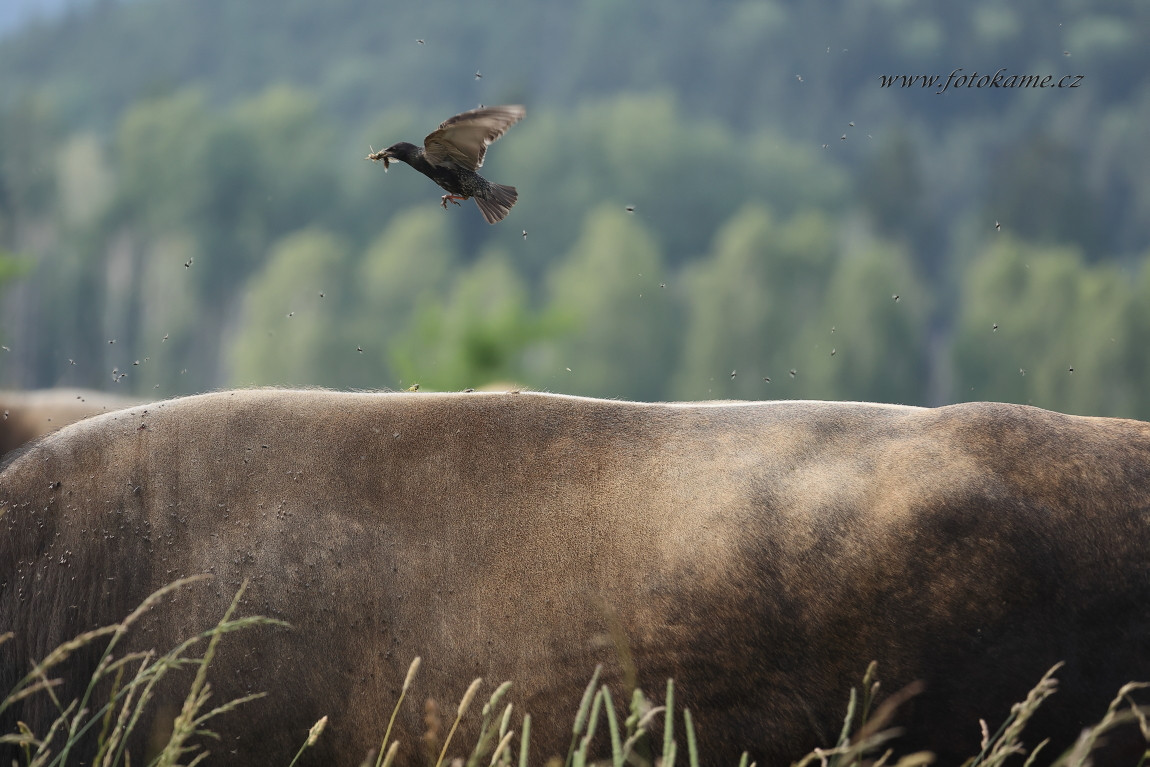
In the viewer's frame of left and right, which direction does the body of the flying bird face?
facing to the left of the viewer
